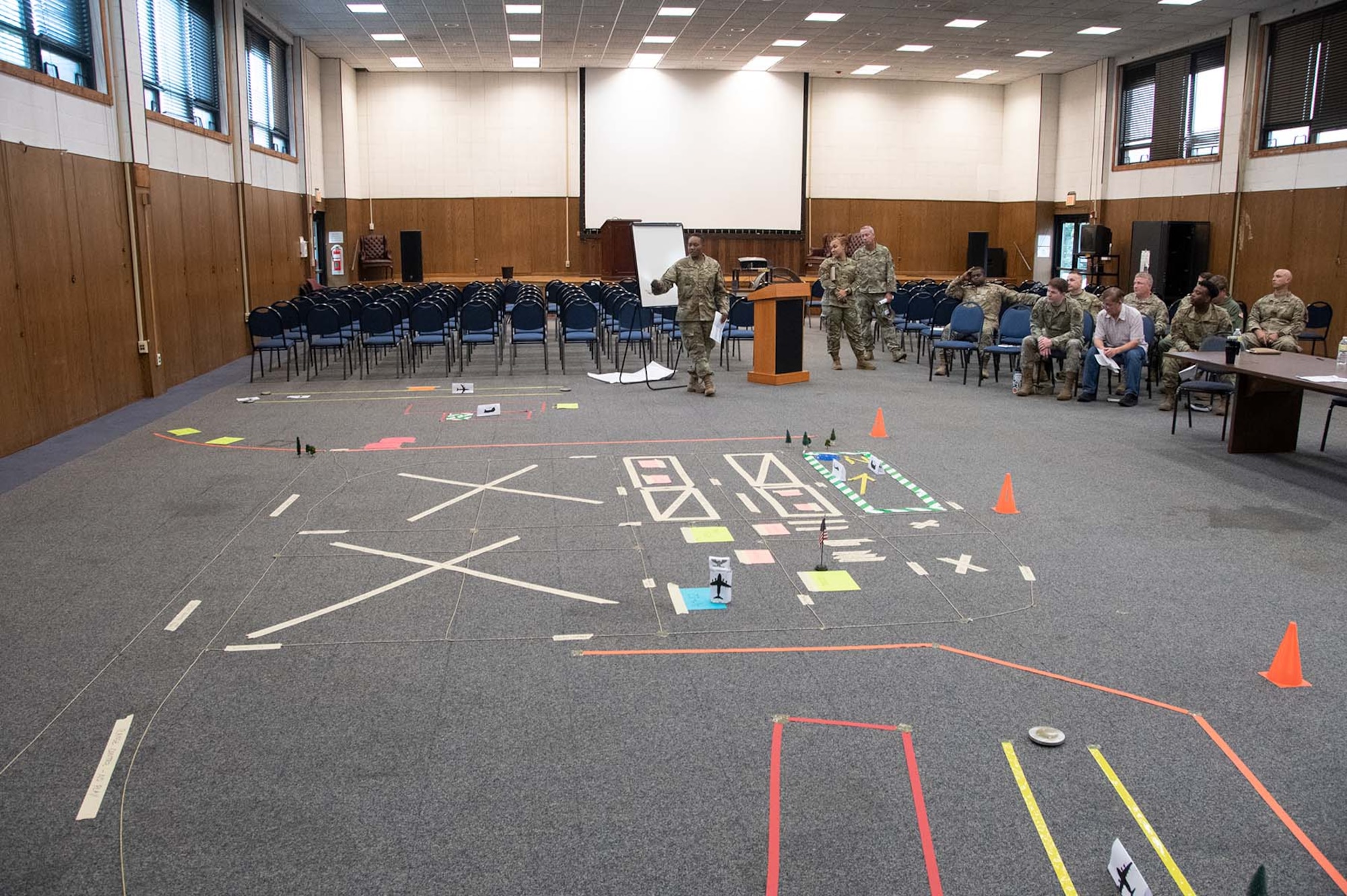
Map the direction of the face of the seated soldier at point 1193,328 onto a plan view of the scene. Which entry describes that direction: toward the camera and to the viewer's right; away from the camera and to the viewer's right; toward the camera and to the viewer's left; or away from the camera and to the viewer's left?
toward the camera and to the viewer's left

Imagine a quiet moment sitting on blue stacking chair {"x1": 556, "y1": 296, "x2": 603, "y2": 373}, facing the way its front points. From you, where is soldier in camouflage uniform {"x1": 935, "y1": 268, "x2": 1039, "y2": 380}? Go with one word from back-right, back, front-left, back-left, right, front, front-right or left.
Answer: right

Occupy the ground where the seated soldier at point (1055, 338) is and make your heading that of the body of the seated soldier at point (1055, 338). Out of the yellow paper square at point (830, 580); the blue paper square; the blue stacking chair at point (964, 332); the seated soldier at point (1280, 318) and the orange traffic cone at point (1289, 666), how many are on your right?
1

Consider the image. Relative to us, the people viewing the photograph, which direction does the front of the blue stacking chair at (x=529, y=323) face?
facing away from the viewer

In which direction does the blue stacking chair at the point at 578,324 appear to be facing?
away from the camera

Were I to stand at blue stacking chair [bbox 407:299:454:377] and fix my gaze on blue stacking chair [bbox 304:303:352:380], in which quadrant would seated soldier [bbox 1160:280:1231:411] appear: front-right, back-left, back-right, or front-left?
back-left

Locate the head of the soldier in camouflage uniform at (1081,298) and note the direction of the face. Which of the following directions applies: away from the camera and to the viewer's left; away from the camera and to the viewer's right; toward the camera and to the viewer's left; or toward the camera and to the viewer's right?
toward the camera and to the viewer's left

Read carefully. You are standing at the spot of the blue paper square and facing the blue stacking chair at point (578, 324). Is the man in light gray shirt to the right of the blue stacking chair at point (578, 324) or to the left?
right

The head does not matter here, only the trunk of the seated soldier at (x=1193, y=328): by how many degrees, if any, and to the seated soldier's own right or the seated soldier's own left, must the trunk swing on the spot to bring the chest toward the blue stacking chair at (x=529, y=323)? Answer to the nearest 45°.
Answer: approximately 45° to the seated soldier's own right

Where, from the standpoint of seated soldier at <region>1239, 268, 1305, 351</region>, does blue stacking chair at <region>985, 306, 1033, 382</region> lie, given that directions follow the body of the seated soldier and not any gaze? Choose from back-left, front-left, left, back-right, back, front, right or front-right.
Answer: front-right

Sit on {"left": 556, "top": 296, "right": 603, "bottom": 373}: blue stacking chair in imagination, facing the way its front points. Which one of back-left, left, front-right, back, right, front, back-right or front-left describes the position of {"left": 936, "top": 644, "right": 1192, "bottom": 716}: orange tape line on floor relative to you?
back

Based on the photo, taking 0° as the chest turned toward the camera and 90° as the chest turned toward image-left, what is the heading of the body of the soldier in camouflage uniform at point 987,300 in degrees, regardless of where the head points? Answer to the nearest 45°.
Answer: approximately 45°

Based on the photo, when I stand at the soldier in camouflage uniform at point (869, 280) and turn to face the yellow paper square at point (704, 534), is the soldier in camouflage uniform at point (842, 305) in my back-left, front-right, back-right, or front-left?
front-right

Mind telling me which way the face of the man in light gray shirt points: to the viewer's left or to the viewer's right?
to the viewer's left

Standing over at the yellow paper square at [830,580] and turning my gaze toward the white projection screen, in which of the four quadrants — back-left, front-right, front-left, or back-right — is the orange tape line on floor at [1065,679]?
back-right

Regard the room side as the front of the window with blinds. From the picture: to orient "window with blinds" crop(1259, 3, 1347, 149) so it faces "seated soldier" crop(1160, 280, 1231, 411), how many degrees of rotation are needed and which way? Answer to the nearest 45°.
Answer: approximately 45° to its left

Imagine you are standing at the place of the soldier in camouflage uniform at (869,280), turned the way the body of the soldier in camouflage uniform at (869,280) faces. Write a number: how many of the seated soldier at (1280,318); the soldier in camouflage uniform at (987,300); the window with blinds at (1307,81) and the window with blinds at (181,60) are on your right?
1

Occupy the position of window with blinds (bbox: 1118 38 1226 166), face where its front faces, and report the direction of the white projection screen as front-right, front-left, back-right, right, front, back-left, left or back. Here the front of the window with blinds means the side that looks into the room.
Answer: front-right

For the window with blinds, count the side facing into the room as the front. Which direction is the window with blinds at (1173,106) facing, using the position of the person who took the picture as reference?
facing the viewer and to the left of the viewer

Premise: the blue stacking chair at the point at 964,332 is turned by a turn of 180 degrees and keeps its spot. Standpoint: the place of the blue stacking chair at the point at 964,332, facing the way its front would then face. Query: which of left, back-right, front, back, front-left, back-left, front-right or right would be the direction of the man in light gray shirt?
right

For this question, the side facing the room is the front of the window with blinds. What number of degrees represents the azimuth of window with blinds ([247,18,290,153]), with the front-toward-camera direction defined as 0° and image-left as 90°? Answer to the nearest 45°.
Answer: approximately 315°

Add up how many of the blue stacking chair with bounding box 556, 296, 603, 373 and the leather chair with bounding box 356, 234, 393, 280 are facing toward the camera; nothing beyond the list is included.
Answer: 1
